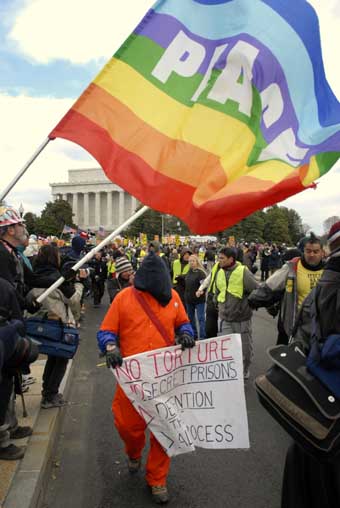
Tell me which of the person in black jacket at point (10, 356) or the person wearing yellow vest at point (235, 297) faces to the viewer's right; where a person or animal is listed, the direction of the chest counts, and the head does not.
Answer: the person in black jacket

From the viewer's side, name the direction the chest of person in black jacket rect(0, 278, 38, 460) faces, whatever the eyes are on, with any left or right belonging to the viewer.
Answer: facing to the right of the viewer

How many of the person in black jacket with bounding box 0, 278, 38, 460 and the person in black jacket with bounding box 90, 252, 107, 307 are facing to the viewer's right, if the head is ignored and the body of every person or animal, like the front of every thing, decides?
1

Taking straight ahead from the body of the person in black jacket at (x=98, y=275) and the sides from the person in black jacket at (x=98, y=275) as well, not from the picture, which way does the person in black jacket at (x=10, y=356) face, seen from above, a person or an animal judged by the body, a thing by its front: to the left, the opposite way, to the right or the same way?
to the left

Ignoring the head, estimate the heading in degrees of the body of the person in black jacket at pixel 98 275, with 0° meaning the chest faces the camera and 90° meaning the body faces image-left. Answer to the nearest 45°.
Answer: approximately 0°

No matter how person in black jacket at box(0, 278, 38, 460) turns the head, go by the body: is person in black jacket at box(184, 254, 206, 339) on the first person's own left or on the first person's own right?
on the first person's own left

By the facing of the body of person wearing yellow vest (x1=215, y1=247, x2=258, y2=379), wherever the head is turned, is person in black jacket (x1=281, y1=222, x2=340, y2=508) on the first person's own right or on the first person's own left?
on the first person's own left
